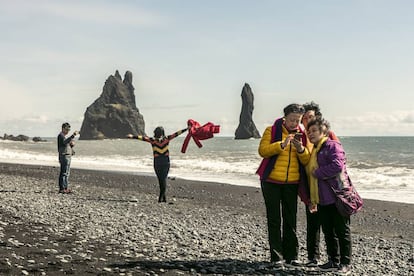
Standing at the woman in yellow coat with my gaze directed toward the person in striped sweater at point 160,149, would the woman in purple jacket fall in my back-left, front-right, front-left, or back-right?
back-right

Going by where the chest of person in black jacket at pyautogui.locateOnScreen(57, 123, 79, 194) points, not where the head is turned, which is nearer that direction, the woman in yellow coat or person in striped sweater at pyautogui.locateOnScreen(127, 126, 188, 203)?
the person in striped sweater

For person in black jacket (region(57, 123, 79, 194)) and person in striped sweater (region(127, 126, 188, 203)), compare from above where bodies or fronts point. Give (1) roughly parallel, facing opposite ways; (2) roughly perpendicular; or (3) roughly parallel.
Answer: roughly perpendicular

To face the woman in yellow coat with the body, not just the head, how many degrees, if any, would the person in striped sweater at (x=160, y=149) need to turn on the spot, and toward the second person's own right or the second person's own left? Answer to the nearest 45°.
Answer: approximately 180°

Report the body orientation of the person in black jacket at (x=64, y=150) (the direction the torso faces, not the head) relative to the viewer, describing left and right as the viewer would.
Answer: facing to the right of the viewer

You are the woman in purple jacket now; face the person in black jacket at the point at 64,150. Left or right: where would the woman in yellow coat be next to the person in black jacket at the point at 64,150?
left

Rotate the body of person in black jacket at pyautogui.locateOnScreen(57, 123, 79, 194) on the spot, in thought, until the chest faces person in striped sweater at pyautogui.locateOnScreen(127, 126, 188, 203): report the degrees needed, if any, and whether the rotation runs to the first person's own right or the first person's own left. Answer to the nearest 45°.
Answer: approximately 45° to the first person's own right

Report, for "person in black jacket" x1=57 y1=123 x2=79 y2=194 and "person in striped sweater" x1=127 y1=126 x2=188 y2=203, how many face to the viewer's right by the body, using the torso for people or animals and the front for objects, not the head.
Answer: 1

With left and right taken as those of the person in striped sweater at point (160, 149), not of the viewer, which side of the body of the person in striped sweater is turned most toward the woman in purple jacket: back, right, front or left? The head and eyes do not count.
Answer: back

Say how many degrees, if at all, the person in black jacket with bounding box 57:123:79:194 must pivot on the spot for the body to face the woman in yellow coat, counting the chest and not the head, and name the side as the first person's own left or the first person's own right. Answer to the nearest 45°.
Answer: approximately 90° to the first person's own right
